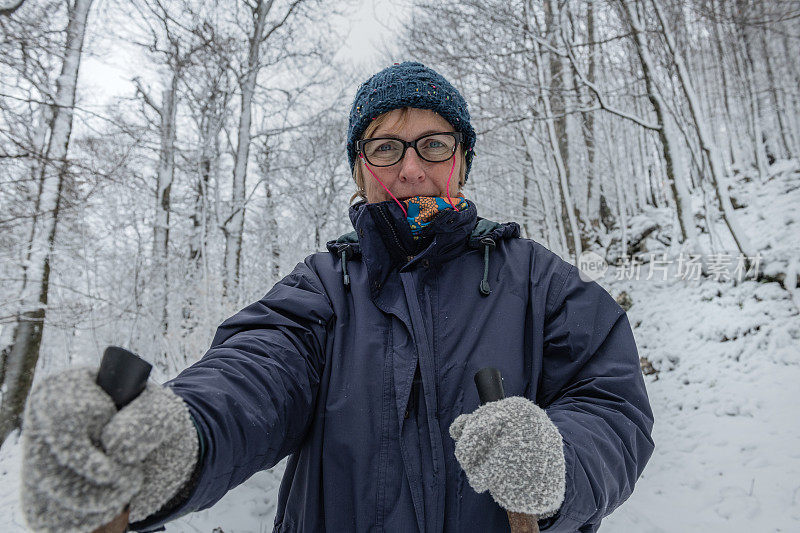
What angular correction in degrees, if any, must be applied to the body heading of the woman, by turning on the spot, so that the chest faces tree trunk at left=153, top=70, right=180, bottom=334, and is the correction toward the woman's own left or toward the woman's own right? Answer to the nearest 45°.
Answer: approximately 135° to the woman's own right

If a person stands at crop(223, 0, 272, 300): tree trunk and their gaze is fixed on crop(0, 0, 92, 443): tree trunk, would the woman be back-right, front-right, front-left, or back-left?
front-left

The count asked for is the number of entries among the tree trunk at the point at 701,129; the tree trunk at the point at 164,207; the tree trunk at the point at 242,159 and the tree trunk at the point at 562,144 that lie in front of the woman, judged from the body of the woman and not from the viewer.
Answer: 0

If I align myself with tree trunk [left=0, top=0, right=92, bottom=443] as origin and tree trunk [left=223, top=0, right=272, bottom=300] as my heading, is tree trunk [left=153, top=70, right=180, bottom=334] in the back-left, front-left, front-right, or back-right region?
front-left

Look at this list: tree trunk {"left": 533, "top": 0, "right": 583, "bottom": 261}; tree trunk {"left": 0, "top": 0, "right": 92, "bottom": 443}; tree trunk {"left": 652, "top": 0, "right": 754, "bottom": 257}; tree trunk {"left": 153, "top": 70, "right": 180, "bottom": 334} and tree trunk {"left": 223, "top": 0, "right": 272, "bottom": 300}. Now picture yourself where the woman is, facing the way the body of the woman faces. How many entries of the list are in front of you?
0

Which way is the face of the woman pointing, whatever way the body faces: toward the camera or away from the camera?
toward the camera

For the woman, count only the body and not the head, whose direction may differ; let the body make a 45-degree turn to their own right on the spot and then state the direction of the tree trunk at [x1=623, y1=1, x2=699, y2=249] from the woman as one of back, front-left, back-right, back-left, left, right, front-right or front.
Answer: back

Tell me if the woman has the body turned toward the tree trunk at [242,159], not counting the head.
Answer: no

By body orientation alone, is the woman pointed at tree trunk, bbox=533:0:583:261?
no

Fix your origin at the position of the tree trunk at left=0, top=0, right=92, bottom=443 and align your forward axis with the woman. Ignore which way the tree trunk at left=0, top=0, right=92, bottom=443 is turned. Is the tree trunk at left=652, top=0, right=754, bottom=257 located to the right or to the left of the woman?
left

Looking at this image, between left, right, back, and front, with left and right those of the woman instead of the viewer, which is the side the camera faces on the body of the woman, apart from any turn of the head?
front

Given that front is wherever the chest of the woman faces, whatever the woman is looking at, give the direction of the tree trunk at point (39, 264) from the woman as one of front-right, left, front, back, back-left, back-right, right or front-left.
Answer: back-right

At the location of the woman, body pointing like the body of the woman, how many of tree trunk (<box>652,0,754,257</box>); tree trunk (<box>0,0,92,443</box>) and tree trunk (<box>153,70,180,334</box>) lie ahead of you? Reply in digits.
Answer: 0
